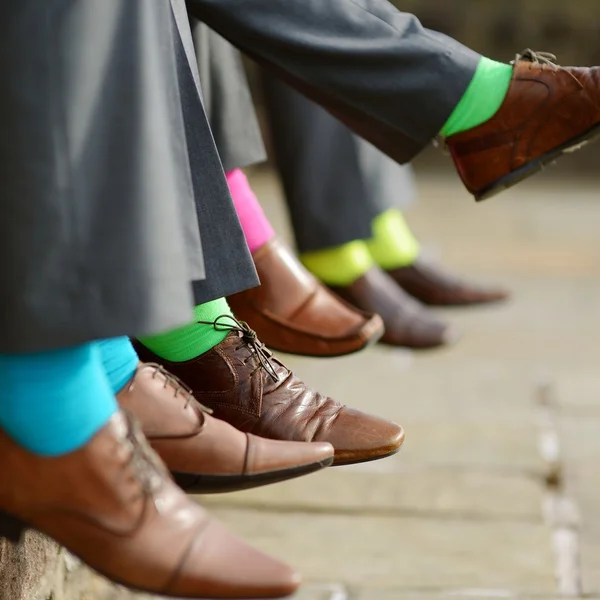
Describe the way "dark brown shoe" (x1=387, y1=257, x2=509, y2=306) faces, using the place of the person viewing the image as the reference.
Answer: facing to the right of the viewer
